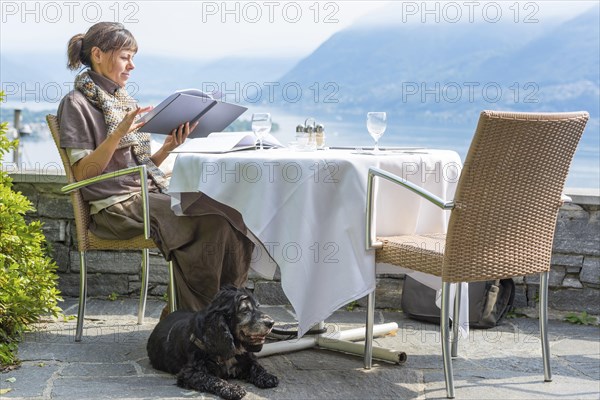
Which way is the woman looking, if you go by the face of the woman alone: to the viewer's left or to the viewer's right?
to the viewer's right

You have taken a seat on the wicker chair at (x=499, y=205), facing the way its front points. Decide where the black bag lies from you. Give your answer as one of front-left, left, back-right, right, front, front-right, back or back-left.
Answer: front-right

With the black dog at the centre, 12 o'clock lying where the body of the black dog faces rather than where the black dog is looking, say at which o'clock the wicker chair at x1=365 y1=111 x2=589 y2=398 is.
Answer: The wicker chair is roughly at 11 o'clock from the black dog.

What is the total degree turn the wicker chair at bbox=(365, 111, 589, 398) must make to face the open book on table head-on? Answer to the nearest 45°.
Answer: approximately 45° to its left

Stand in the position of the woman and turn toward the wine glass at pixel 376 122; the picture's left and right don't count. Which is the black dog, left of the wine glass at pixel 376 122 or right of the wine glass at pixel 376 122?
right

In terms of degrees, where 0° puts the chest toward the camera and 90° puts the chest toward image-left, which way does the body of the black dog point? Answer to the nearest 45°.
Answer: approximately 315°

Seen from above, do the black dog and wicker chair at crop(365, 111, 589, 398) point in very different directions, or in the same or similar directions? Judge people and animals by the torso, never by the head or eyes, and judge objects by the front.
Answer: very different directions

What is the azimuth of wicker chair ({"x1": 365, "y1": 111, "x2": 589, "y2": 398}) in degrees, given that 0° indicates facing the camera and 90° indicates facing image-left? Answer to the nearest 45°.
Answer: approximately 135°

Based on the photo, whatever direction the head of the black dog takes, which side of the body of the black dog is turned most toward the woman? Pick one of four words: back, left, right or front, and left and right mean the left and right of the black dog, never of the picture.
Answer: back

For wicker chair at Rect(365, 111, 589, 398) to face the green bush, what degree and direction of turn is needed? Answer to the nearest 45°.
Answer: approximately 45° to its left
